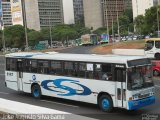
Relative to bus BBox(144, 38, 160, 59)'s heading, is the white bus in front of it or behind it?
in front

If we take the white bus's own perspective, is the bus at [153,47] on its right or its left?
on its left

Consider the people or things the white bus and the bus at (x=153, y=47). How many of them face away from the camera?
0

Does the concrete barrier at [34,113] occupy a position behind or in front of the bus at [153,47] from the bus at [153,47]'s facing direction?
in front

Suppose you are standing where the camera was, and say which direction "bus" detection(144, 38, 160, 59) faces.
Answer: facing the viewer and to the left of the viewer
